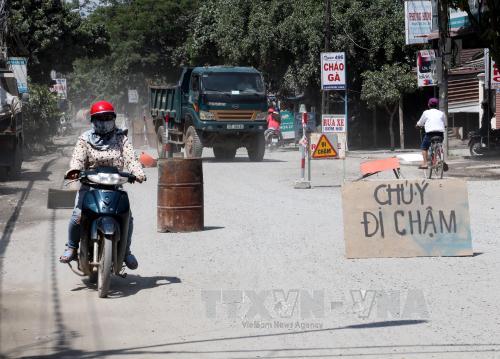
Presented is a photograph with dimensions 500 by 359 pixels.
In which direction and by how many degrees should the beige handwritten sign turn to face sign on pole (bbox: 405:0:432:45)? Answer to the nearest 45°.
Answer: approximately 180°

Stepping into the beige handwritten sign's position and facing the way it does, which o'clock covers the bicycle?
The bicycle is roughly at 6 o'clock from the beige handwritten sign.

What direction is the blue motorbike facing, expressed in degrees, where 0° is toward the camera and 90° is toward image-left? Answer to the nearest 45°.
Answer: approximately 0°

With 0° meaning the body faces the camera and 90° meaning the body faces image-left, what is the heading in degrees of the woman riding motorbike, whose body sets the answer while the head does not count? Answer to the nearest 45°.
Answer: approximately 0°
